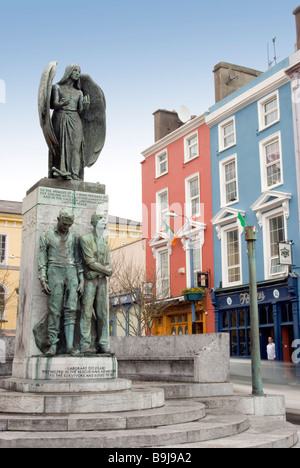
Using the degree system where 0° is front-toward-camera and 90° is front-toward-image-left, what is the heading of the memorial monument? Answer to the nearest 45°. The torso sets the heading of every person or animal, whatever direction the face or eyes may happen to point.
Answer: approximately 0°

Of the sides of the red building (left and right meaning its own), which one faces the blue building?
left

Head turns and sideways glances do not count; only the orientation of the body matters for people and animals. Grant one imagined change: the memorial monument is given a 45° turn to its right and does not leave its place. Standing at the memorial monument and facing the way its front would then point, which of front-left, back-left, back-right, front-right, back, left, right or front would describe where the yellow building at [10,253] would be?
back-right

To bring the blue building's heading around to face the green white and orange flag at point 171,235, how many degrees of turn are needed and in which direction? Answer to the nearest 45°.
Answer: approximately 90° to its right

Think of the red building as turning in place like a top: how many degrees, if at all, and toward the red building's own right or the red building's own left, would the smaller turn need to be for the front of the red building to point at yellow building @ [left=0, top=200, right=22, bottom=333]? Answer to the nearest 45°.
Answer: approximately 90° to the red building's own right

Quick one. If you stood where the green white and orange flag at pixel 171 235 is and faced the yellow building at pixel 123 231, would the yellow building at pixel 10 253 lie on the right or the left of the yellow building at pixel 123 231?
left

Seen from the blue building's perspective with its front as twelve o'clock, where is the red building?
The red building is roughly at 3 o'clock from the blue building.

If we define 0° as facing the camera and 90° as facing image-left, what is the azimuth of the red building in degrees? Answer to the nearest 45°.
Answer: approximately 45°

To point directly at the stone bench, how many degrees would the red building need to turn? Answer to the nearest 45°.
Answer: approximately 45° to its left
